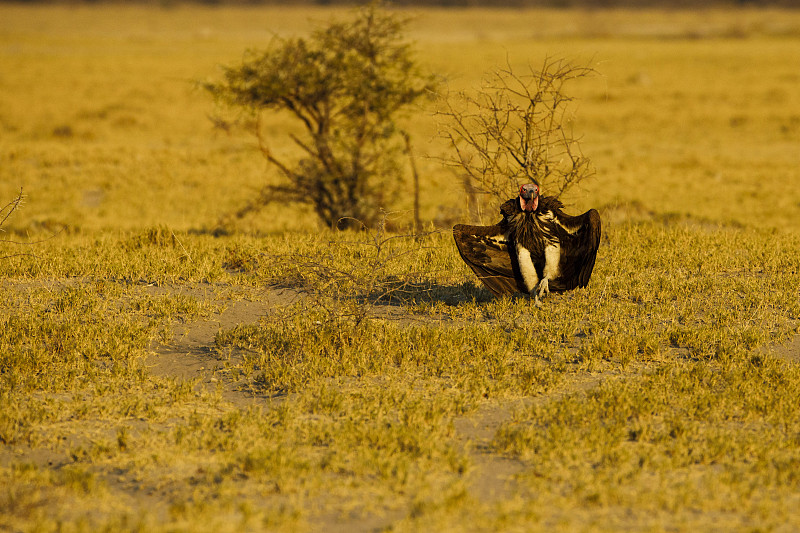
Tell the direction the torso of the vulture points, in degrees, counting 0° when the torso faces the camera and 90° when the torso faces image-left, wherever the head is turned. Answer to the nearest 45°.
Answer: approximately 0°

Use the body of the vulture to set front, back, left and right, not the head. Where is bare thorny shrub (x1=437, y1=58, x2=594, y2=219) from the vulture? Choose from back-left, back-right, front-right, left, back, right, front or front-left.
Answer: back
